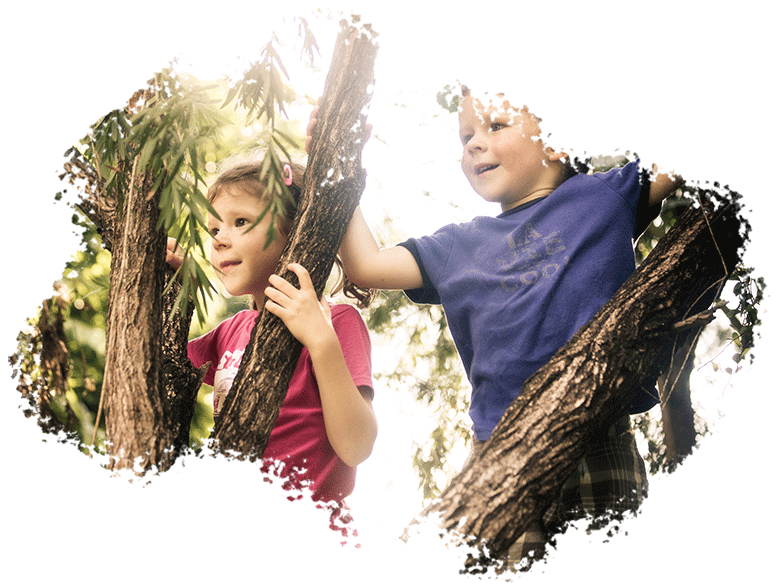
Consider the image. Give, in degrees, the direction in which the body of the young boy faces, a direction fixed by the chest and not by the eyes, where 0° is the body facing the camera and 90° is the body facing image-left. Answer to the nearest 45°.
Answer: approximately 0°
